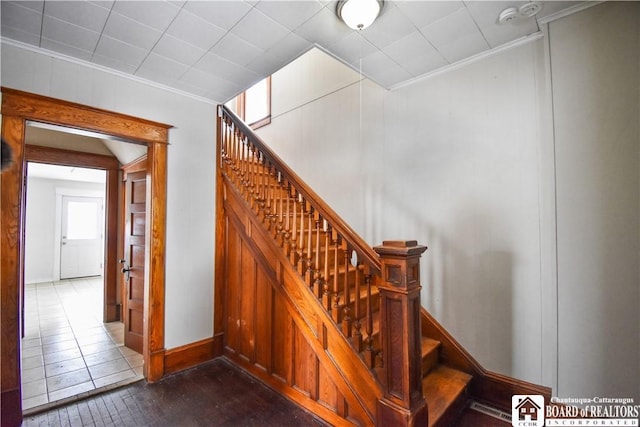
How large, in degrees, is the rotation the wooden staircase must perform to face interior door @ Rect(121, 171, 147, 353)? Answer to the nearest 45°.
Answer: approximately 135° to its right

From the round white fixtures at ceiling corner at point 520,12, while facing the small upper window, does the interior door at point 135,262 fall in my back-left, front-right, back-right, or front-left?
front-left

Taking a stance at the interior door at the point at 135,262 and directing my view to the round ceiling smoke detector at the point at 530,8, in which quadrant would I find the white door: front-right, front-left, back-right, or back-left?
back-left

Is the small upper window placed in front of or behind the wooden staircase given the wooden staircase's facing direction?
behind

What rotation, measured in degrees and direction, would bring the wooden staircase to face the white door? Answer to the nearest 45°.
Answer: approximately 180°

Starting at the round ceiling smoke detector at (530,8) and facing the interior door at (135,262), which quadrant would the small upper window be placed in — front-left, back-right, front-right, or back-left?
front-right

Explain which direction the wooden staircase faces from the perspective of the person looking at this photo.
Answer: facing the viewer and to the right of the viewer
